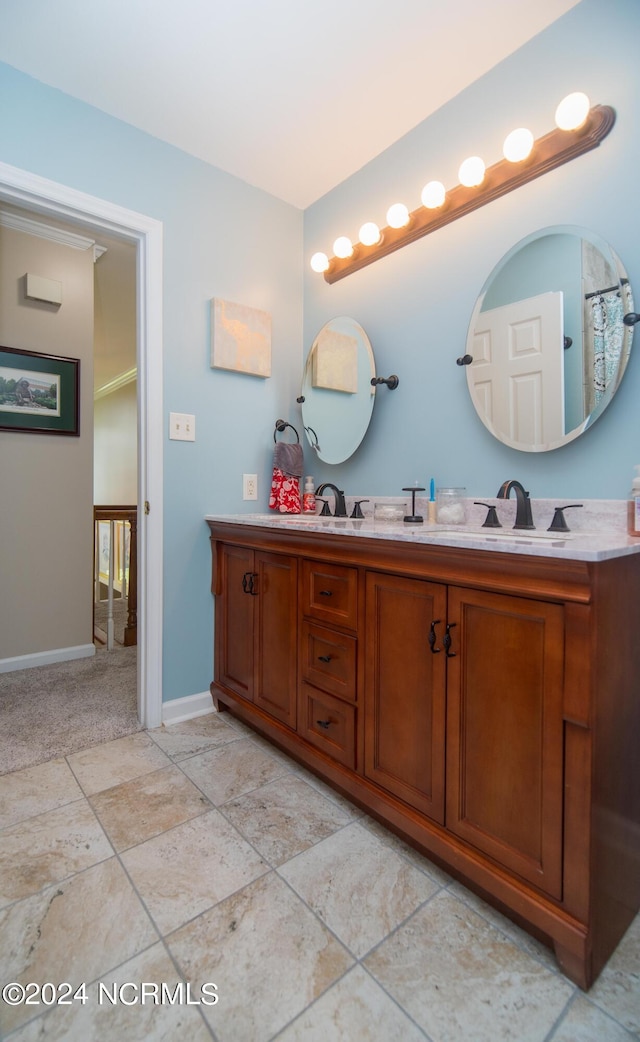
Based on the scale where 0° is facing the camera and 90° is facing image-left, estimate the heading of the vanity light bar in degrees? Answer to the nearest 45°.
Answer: approximately 45°

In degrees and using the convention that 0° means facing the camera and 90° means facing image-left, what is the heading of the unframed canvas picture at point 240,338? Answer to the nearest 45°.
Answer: approximately 315°

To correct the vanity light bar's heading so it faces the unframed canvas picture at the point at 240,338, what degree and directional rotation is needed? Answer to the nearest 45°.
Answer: approximately 45° to its right

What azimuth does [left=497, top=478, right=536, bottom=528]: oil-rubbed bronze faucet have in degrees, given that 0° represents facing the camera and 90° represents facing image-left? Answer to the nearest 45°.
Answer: approximately 45°

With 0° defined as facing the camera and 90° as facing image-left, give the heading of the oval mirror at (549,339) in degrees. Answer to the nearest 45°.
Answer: approximately 45°

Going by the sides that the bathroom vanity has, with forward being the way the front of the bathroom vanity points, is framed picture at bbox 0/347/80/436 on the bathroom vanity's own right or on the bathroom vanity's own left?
on the bathroom vanity's own right

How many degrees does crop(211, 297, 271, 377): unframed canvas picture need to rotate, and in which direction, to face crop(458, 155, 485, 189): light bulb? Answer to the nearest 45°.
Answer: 0° — it already faces it
